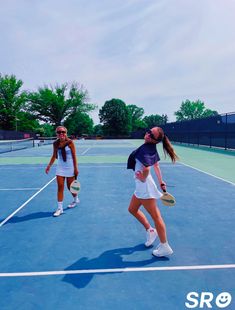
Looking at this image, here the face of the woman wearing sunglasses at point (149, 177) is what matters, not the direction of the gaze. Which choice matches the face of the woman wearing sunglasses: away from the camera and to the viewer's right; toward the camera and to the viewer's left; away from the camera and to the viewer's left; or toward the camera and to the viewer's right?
toward the camera and to the viewer's left

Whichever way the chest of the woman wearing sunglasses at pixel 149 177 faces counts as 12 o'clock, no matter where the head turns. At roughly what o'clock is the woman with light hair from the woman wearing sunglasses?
The woman with light hair is roughly at 3 o'clock from the woman wearing sunglasses.

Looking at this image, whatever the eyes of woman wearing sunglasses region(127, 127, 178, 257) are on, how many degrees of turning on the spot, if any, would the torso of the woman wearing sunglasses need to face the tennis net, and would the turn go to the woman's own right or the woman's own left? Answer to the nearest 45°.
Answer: approximately 90° to the woman's own right

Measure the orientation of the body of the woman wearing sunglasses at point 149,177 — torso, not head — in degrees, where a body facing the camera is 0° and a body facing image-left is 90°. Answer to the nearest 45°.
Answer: approximately 45°
